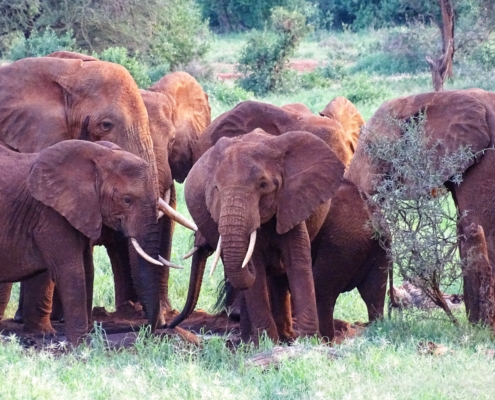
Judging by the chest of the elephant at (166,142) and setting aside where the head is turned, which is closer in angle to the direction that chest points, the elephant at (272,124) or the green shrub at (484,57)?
the elephant

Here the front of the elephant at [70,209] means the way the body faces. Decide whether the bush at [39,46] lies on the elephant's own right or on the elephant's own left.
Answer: on the elephant's own left

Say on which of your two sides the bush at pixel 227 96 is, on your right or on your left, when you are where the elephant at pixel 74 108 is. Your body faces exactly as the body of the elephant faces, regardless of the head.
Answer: on your left

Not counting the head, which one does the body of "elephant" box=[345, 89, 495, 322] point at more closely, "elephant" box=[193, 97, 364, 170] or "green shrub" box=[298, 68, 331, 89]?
the elephant

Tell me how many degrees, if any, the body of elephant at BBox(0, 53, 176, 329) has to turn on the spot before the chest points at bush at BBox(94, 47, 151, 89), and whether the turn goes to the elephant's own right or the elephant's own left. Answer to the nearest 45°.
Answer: approximately 90° to the elephant's own left

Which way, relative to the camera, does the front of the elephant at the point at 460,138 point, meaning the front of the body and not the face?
to the viewer's left

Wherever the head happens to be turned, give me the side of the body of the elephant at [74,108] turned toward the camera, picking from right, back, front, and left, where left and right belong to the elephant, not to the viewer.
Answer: right

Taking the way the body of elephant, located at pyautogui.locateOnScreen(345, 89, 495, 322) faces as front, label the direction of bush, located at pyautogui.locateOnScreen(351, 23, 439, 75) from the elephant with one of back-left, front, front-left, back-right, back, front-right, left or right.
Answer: right

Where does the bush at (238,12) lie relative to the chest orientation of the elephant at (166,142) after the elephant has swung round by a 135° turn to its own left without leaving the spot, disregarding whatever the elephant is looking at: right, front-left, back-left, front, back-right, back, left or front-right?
front

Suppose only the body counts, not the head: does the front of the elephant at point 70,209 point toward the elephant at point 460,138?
yes

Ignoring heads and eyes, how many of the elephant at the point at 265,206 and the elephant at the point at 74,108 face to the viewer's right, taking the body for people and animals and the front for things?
1

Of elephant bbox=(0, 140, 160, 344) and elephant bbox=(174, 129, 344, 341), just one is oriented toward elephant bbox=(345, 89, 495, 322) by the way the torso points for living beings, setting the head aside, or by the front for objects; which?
elephant bbox=(0, 140, 160, 344)

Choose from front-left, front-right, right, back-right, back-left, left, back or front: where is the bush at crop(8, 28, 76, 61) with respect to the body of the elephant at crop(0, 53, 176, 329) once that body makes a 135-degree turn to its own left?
front-right

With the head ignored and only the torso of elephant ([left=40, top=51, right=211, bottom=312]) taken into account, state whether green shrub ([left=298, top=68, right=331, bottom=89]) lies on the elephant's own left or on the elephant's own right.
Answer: on the elephant's own left

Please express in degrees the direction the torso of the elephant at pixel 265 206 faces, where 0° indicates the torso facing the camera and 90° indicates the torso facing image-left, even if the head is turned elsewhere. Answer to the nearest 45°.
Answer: approximately 45°
